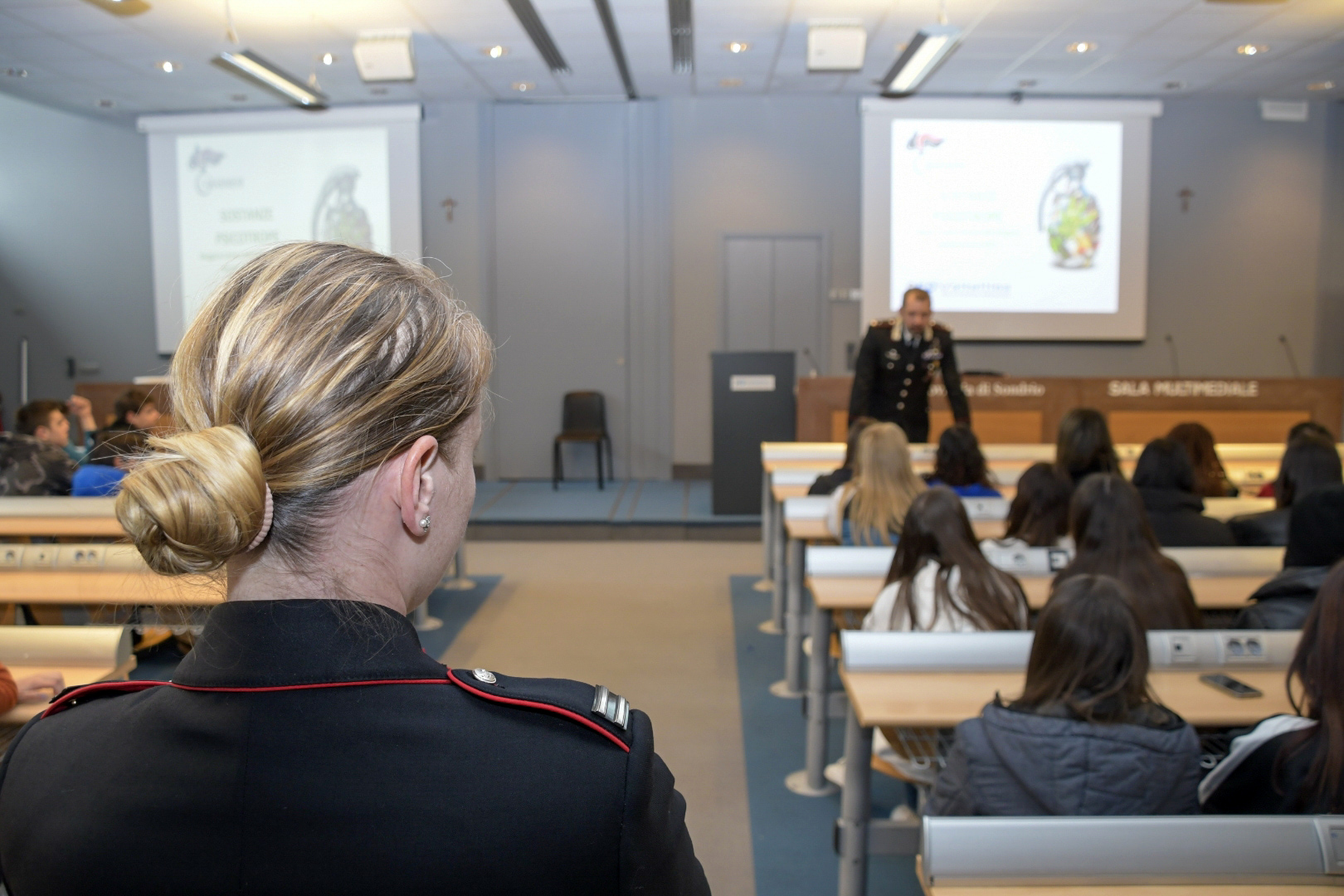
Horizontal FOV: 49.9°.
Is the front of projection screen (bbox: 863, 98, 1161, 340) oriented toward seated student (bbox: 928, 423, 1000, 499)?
yes

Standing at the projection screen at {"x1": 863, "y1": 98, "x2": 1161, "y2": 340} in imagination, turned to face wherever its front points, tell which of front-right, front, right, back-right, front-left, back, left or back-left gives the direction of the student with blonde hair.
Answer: front

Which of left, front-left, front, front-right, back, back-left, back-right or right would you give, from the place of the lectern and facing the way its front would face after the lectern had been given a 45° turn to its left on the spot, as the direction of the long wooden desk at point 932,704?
front-right

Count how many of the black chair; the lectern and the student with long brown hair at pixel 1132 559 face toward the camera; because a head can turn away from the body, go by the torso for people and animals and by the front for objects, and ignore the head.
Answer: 2

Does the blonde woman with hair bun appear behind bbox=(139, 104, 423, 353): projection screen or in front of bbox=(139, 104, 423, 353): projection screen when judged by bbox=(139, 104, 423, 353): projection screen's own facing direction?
in front

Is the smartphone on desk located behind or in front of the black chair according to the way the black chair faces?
in front

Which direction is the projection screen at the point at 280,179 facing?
toward the camera

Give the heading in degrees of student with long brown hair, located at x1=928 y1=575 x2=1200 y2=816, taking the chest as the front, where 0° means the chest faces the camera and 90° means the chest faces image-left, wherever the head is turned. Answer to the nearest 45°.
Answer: approximately 180°

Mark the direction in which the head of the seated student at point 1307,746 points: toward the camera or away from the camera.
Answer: away from the camera

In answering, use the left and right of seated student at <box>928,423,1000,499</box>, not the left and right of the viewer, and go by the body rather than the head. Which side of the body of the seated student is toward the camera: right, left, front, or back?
back

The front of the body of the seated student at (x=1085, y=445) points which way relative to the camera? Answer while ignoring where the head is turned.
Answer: away from the camera

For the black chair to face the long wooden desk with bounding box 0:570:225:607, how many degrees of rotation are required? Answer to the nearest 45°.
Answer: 0° — it already faces it

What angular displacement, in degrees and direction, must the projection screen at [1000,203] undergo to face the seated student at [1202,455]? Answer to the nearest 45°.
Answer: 0° — it already faces them

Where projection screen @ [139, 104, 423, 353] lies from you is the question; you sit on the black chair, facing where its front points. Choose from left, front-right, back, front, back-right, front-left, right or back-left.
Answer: right

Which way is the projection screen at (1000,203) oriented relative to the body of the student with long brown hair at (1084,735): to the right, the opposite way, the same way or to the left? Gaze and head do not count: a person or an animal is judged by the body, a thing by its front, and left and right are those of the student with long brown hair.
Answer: the opposite way

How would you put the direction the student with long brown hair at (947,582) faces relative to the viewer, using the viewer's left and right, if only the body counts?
facing away from the viewer
